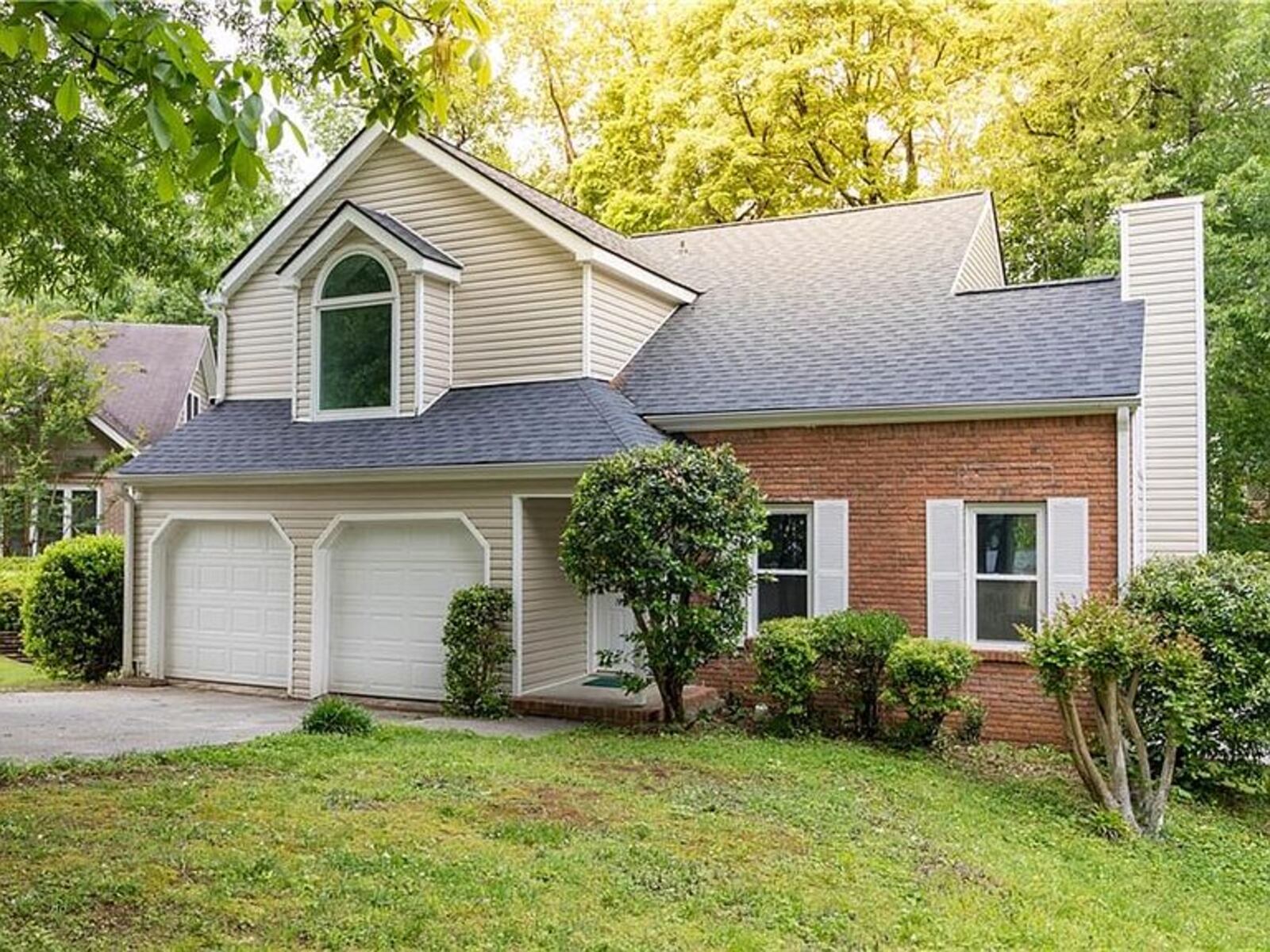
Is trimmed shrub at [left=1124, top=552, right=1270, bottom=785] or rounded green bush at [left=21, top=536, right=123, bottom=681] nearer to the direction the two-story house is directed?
the trimmed shrub

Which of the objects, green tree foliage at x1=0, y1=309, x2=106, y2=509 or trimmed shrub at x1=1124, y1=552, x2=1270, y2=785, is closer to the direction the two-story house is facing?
the trimmed shrub

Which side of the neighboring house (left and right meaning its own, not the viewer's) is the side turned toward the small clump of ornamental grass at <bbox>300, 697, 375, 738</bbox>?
front

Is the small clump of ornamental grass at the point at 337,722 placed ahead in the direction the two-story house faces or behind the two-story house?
ahead

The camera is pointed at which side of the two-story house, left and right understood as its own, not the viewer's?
front

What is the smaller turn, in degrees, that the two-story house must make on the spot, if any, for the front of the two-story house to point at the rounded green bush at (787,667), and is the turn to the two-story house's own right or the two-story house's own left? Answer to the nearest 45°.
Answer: approximately 45° to the two-story house's own left

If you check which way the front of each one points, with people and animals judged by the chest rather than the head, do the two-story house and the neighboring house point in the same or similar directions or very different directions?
same or similar directions

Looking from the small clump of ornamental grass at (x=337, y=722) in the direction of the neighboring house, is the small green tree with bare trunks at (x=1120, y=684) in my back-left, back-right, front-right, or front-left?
back-right

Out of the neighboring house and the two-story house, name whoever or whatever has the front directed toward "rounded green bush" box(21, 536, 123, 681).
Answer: the neighboring house

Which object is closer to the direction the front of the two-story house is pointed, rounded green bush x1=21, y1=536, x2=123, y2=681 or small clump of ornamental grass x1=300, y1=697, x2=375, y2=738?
the small clump of ornamental grass

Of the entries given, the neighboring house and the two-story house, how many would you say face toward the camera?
2

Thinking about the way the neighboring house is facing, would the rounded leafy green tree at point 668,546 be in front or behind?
in front
